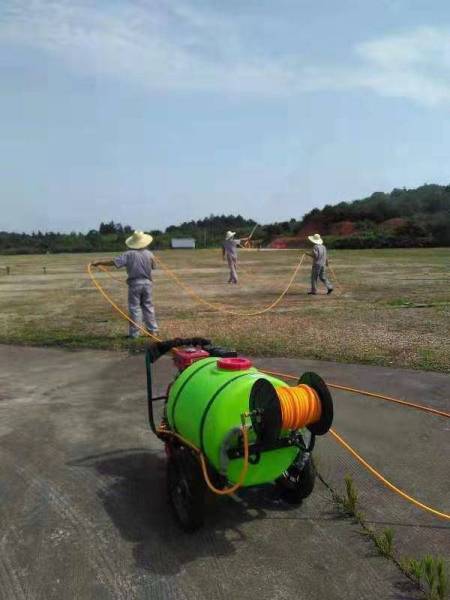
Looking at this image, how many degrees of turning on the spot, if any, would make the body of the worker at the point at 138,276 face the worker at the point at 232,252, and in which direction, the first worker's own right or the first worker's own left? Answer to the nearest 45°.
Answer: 0° — they already face them

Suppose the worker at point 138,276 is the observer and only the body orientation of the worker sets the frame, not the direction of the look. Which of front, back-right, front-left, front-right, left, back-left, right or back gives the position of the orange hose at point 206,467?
back

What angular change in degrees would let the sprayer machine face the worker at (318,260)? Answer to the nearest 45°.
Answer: approximately 135° to its left

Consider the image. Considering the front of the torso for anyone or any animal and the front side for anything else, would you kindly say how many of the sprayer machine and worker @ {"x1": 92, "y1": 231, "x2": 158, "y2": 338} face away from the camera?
1

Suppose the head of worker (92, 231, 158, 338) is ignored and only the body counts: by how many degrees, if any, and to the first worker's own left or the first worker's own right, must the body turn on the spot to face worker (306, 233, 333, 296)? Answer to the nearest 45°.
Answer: approximately 45° to the first worker's own right

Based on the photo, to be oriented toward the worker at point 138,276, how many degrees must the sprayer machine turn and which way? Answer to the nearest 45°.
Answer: approximately 135° to its left

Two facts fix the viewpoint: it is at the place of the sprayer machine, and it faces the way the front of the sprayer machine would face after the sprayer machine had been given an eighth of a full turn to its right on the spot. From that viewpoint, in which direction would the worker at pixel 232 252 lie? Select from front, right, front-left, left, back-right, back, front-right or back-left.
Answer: back

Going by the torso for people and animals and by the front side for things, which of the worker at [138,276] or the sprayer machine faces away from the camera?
the worker

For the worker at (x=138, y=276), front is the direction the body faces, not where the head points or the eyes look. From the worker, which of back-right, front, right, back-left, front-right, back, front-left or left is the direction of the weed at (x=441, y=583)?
back

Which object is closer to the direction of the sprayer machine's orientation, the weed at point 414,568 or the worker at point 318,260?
the weed

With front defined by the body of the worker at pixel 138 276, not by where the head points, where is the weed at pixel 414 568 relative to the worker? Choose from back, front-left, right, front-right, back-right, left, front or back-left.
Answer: back

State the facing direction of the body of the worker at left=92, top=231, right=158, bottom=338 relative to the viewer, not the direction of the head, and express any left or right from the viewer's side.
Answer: facing away from the viewer

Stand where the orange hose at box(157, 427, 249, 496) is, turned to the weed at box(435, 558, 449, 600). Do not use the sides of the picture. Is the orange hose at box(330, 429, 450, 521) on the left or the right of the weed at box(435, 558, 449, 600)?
left

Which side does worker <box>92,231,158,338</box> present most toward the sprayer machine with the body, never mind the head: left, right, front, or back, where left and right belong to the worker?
back

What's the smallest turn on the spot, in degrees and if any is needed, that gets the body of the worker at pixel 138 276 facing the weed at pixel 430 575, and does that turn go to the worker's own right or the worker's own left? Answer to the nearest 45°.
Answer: approximately 180°

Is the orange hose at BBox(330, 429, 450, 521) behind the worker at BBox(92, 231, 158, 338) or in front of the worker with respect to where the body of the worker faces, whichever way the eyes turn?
behind
